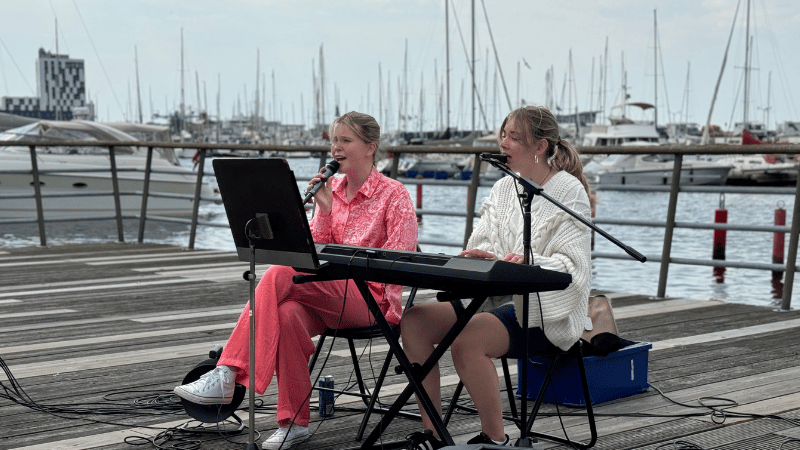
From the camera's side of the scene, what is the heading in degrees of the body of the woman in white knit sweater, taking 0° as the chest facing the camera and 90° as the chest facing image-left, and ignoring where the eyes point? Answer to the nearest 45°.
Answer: approximately 45°

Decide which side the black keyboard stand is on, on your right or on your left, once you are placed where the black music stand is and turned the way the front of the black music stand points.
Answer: on your right

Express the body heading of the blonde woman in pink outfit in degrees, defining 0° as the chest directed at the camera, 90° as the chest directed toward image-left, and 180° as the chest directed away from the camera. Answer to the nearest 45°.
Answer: approximately 45°

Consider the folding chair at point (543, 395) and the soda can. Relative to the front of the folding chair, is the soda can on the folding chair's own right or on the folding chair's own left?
on the folding chair's own right

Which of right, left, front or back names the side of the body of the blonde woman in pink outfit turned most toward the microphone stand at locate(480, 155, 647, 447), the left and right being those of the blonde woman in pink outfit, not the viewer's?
left

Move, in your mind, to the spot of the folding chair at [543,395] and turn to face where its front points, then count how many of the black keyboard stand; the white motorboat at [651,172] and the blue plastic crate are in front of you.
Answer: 1

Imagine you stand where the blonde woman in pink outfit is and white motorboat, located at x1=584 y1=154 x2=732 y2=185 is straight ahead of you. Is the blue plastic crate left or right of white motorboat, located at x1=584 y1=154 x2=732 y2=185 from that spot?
right

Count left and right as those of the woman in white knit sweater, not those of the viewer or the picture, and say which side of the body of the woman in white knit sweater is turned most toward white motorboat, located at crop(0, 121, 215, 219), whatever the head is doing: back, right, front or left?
right

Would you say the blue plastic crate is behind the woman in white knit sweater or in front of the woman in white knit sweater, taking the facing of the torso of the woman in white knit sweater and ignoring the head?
behind

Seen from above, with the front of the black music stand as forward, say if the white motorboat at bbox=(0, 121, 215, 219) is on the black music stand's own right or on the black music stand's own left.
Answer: on the black music stand's own left

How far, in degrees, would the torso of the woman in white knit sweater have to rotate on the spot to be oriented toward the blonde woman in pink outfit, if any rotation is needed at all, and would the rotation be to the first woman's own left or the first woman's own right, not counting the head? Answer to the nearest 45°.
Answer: approximately 45° to the first woman's own right

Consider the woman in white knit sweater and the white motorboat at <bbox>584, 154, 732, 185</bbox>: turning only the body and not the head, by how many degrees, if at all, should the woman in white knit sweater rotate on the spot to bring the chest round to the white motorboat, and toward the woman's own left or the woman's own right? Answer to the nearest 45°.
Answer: approximately 135° to the woman's own right

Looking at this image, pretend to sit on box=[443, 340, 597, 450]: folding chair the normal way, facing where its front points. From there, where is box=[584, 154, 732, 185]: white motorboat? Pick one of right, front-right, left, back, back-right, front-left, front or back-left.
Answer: back-right
